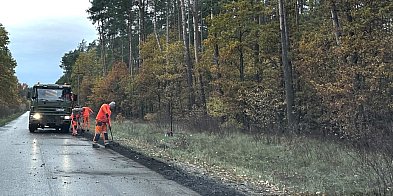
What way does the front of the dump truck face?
toward the camera

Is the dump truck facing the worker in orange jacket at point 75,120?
no

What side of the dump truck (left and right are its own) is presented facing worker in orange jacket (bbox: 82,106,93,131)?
left

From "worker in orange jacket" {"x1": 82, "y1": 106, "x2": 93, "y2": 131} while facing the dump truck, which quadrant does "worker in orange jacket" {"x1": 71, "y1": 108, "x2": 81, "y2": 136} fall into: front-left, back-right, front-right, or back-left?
front-left

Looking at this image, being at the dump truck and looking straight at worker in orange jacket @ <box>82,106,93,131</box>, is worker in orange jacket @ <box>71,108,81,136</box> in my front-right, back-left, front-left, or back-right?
front-right
